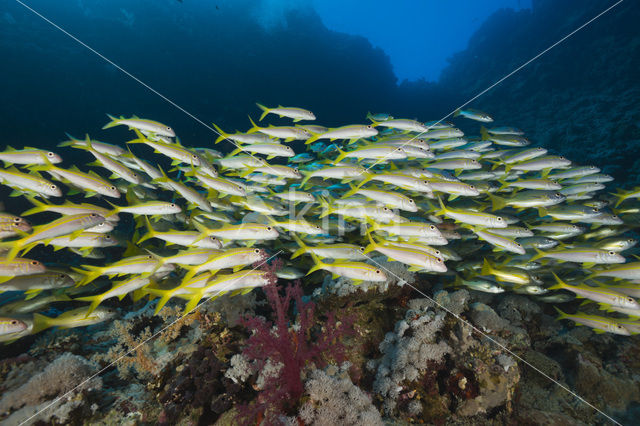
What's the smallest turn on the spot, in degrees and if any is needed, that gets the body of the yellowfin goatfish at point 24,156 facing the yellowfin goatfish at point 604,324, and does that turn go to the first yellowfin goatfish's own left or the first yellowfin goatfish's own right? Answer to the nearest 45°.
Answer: approximately 45° to the first yellowfin goatfish's own right

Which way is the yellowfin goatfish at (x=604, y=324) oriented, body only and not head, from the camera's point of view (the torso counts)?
to the viewer's right

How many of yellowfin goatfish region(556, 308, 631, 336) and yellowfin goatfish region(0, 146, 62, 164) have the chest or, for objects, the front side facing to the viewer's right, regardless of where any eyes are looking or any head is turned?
2

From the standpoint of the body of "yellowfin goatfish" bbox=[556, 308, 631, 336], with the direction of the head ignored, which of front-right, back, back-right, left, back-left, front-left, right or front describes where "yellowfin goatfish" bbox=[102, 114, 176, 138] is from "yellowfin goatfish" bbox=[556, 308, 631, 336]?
back-right

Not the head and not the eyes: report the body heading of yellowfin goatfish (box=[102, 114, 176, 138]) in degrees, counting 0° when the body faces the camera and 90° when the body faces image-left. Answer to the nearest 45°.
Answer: approximately 270°

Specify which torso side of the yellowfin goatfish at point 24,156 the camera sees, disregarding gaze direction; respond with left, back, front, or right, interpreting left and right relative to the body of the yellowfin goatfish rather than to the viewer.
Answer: right

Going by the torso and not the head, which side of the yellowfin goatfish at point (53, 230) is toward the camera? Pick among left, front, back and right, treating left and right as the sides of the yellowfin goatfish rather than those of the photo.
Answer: right

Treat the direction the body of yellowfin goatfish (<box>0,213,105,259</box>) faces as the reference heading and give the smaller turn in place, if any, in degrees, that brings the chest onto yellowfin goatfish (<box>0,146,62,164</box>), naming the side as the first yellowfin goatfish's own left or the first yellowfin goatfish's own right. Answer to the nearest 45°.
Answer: approximately 90° to the first yellowfin goatfish's own left

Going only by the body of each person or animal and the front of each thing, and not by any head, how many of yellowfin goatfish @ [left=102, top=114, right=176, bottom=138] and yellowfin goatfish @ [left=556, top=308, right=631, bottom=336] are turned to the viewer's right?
2
